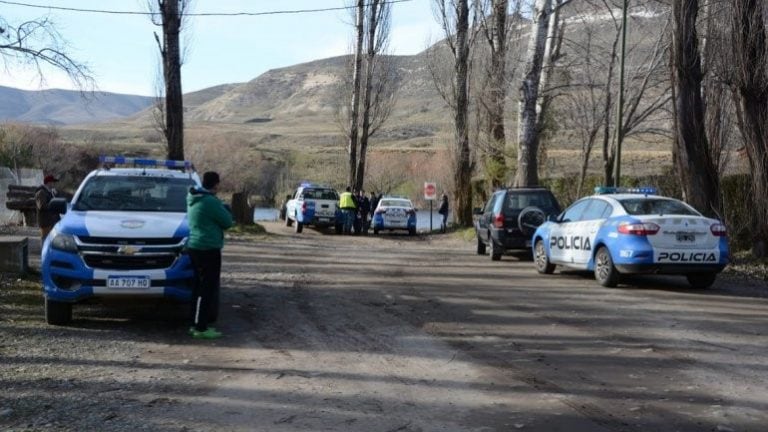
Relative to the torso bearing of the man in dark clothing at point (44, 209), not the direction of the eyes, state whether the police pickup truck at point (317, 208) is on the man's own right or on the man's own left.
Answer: on the man's own left

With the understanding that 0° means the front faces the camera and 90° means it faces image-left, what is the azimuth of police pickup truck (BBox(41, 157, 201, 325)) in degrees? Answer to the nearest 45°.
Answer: approximately 0°

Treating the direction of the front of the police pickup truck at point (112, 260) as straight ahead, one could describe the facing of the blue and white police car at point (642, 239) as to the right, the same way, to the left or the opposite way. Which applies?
the opposite way

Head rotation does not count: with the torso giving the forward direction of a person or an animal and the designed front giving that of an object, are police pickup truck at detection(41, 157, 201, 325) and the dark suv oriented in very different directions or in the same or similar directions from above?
very different directions

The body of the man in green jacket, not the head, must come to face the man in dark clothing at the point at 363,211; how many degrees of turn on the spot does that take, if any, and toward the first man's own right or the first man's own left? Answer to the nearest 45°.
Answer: approximately 45° to the first man's own left

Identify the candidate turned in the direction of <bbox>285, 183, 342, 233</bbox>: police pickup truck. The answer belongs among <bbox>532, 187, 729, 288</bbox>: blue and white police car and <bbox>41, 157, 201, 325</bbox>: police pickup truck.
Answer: the blue and white police car

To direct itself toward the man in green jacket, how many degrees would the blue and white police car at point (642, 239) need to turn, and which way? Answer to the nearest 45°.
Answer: approximately 90° to its left

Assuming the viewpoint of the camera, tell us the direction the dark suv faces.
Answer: facing away from the viewer and to the left of the viewer

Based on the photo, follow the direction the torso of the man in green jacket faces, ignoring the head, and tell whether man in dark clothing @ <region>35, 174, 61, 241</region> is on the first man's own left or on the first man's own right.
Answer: on the first man's own left

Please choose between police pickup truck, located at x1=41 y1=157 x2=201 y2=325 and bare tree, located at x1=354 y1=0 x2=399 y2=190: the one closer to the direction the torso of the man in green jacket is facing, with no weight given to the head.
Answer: the bare tree

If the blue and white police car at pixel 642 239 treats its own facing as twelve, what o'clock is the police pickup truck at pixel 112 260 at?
The police pickup truck is roughly at 9 o'clock from the blue and white police car.
